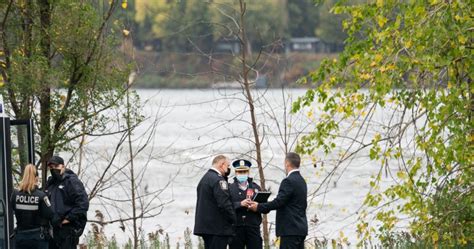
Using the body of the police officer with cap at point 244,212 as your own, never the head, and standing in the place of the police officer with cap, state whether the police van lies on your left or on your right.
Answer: on your right

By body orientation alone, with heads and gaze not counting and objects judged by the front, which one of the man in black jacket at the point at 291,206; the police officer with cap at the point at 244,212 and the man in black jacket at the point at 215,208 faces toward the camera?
the police officer with cap

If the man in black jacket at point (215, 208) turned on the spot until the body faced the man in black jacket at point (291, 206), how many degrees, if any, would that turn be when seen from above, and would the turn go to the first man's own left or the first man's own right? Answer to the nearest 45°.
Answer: approximately 45° to the first man's own right

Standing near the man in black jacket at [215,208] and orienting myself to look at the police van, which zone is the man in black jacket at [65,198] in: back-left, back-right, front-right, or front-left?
front-right

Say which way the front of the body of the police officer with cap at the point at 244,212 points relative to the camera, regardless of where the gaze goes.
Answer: toward the camera

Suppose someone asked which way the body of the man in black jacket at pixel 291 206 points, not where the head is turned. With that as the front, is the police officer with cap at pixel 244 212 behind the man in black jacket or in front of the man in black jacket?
in front

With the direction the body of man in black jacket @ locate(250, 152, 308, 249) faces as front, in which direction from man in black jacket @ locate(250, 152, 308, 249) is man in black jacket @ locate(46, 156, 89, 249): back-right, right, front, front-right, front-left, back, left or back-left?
front-left

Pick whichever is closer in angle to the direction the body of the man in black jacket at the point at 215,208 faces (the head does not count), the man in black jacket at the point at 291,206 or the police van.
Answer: the man in black jacket

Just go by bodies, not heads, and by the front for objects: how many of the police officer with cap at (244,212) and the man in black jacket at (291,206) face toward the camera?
1

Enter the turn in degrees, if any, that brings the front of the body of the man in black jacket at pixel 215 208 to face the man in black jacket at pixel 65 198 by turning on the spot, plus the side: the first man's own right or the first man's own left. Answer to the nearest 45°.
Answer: approximately 135° to the first man's own left

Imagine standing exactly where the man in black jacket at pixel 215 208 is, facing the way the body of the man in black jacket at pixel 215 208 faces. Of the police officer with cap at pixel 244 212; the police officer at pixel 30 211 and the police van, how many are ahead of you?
1

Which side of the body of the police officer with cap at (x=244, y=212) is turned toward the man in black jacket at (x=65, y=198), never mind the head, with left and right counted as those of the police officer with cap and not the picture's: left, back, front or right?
right
